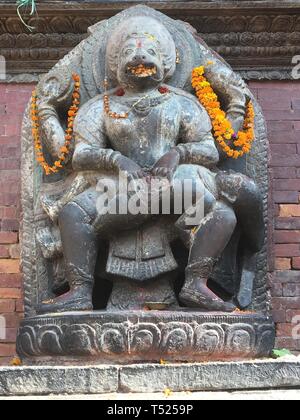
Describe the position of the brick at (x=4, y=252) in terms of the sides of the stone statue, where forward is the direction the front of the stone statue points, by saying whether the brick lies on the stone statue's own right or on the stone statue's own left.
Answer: on the stone statue's own right

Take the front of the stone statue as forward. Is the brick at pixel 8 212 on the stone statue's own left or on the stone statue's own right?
on the stone statue's own right

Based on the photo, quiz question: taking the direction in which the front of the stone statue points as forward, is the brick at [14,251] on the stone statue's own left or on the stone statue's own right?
on the stone statue's own right

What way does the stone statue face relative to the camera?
toward the camera

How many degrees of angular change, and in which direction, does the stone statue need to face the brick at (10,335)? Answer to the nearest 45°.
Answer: approximately 135° to its right
